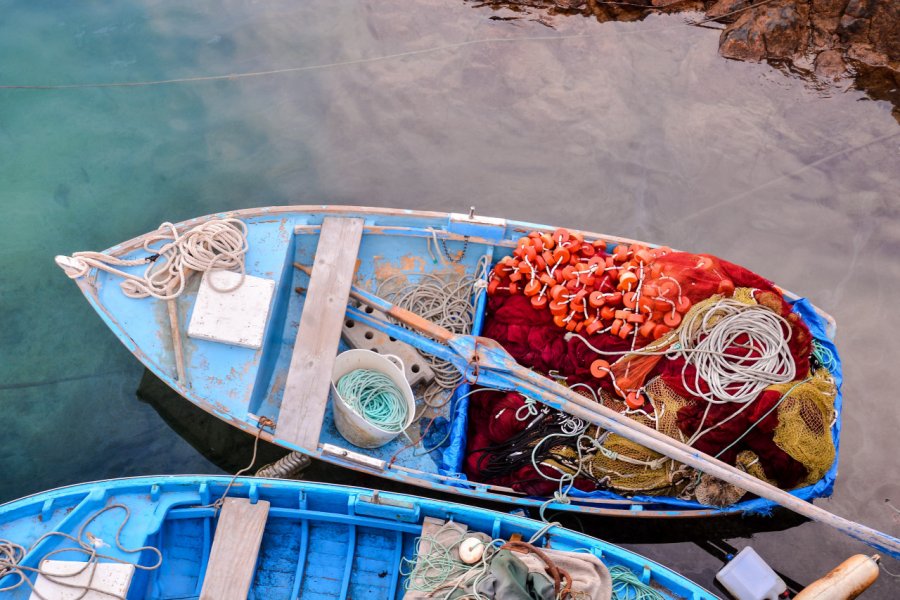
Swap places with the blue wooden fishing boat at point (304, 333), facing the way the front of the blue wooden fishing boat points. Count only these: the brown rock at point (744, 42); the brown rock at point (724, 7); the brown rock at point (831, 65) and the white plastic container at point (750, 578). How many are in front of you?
0

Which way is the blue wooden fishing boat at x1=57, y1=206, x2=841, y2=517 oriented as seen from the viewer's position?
to the viewer's left

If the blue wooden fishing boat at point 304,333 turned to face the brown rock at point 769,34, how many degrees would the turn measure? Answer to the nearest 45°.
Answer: approximately 135° to its right

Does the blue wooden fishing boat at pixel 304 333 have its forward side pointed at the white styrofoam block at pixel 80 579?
no

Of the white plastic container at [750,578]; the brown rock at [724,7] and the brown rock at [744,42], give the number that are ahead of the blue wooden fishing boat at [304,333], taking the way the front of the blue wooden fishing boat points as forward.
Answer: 0

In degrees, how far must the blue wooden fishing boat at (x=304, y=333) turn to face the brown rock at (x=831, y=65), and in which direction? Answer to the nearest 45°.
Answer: approximately 135° to its right

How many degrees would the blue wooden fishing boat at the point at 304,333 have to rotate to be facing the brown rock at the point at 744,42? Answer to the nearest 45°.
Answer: approximately 135° to its right

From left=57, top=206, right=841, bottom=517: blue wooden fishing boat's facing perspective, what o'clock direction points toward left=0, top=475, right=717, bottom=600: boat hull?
The boat hull is roughly at 9 o'clock from the blue wooden fishing boat.

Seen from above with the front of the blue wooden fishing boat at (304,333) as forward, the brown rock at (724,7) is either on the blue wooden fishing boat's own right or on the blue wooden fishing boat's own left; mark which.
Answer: on the blue wooden fishing boat's own right

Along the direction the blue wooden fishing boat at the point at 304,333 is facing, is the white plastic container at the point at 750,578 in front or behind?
behind

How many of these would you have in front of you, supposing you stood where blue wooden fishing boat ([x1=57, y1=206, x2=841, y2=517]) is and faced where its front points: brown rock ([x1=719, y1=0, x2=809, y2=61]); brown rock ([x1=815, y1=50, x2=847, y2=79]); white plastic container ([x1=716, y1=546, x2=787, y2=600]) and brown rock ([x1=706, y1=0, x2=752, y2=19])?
0

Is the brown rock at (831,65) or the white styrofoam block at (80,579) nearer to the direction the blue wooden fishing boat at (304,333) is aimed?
the white styrofoam block

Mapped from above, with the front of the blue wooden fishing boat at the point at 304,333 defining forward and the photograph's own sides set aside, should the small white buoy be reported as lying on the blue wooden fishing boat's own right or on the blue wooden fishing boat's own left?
on the blue wooden fishing boat's own left

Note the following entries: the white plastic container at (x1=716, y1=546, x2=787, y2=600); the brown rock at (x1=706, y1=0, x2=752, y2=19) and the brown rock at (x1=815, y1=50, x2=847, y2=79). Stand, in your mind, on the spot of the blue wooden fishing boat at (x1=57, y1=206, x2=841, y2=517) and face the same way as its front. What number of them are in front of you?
0
